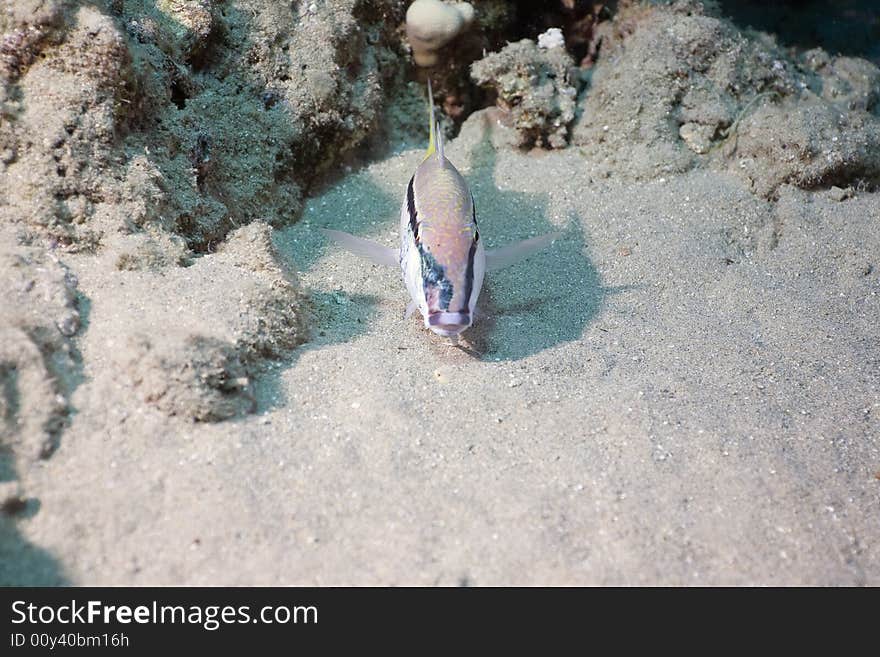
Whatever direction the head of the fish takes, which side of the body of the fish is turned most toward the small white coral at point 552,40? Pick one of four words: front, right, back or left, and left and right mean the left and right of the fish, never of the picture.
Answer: back

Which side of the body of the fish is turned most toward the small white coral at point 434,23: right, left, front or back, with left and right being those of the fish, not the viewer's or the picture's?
back

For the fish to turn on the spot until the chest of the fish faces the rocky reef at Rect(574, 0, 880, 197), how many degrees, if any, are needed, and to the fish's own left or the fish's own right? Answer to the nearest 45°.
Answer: approximately 135° to the fish's own left

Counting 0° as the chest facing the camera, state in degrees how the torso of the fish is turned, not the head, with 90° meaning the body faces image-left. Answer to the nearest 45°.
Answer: approximately 0°
